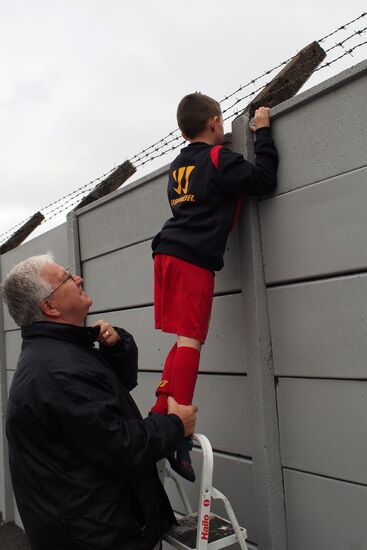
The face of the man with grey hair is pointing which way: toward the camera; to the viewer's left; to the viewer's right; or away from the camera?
to the viewer's right

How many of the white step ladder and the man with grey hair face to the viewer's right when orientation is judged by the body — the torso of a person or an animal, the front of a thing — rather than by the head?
1

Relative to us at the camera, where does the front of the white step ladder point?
facing the viewer and to the left of the viewer

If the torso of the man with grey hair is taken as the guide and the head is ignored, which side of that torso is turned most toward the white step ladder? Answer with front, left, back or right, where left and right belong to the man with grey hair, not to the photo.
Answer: front

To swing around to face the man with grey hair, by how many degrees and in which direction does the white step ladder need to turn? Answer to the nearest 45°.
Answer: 0° — it already faces them

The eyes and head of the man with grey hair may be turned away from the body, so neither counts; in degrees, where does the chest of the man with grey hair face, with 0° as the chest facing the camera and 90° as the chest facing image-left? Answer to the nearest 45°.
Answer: approximately 270°

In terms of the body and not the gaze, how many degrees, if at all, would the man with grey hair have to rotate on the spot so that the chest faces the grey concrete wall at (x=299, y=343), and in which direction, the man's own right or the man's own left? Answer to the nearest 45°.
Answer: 0° — they already face it
